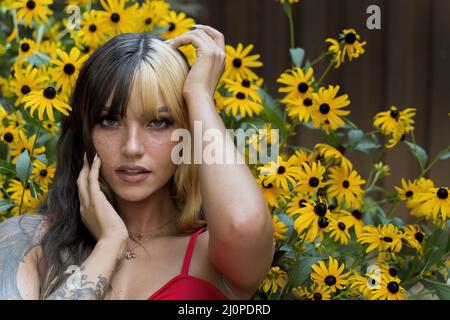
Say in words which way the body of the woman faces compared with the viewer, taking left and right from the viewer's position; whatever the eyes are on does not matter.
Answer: facing the viewer

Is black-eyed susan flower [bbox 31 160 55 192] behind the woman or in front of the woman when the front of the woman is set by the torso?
behind

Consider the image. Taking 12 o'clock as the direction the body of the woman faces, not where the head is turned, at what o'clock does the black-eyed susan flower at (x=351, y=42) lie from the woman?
The black-eyed susan flower is roughly at 8 o'clock from the woman.

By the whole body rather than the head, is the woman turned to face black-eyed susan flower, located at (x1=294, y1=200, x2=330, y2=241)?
no

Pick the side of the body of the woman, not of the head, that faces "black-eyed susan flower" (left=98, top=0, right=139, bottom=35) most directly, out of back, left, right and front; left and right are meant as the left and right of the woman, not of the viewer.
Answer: back

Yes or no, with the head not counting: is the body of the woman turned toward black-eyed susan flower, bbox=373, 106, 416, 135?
no

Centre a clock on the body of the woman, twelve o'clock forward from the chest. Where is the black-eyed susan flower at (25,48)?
The black-eyed susan flower is roughly at 5 o'clock from the woman.

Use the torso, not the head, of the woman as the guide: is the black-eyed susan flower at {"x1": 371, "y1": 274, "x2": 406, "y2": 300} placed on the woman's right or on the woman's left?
on the woman's left

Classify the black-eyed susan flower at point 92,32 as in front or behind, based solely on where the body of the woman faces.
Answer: behind

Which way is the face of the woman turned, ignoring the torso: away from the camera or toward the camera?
toward the camera
